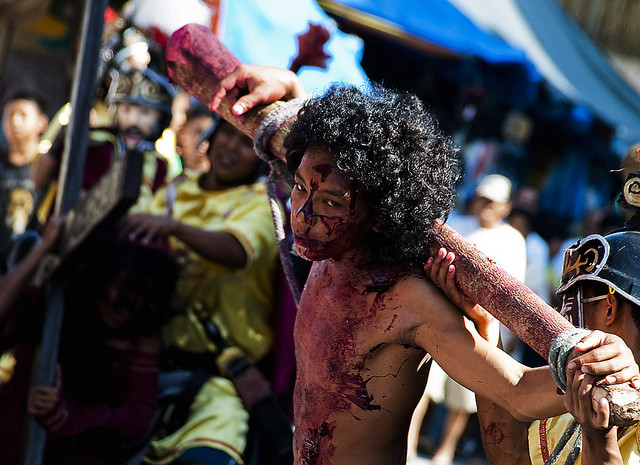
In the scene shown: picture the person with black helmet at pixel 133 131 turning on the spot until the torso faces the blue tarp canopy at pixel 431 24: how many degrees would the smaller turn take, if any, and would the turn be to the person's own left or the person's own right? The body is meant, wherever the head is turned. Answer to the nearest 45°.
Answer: approximately 135° to the person's own left

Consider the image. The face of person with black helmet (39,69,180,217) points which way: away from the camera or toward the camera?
toward the camera

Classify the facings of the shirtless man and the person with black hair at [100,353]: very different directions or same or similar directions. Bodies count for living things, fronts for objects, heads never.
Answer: same or similar directions

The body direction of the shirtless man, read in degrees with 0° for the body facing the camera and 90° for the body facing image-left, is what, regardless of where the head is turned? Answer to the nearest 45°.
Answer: approximately 45°

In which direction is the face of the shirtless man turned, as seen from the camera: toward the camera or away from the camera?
toward the camera

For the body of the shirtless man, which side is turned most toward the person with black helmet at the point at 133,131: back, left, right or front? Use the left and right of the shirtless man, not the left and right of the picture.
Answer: right

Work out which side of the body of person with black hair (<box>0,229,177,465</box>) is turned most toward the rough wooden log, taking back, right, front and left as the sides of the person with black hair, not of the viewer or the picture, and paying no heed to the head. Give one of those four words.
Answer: left

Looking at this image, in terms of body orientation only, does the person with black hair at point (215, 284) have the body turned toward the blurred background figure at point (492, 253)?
no

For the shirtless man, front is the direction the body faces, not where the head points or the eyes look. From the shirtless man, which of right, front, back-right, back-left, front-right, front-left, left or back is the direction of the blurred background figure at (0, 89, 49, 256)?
right

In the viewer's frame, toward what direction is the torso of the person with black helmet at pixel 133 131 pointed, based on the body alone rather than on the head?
toward the camera

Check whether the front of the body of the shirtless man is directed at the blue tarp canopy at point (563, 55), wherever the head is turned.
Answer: no

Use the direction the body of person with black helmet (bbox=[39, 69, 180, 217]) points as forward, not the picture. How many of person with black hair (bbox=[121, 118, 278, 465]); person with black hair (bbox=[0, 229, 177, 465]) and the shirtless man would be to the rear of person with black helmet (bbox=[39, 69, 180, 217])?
0
